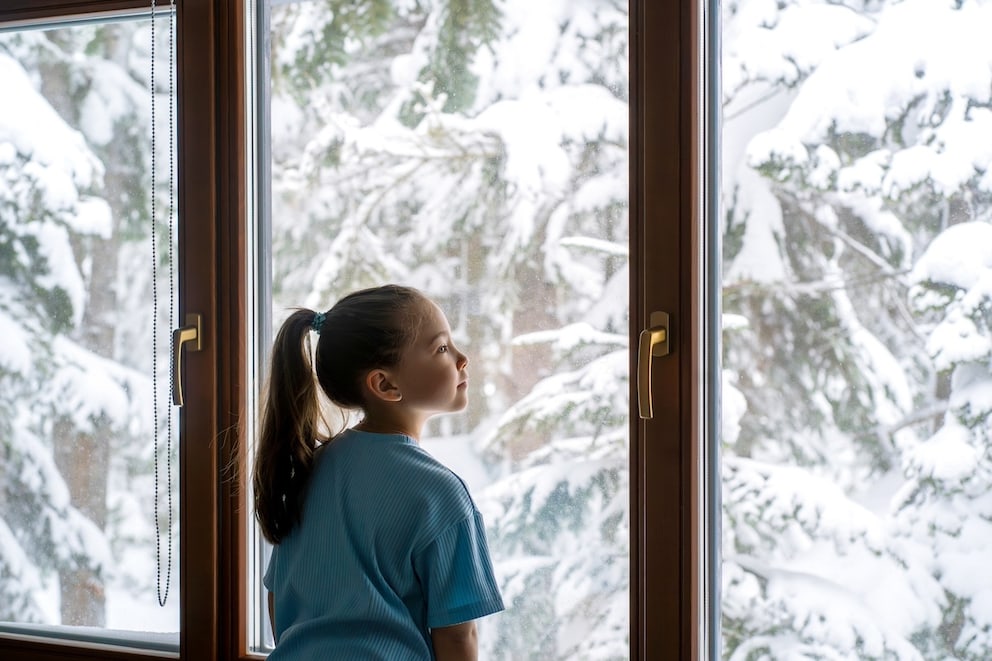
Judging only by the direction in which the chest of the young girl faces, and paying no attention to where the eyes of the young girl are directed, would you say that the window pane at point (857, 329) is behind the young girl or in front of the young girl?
in front

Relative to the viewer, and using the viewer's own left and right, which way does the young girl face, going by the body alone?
facing away from the viewer and to the right of the viewer

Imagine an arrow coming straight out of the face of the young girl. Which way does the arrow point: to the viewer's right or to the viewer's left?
to the viewer's right

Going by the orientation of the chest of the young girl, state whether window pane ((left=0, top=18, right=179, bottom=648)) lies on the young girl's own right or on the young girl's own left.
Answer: on the young girl's own left
